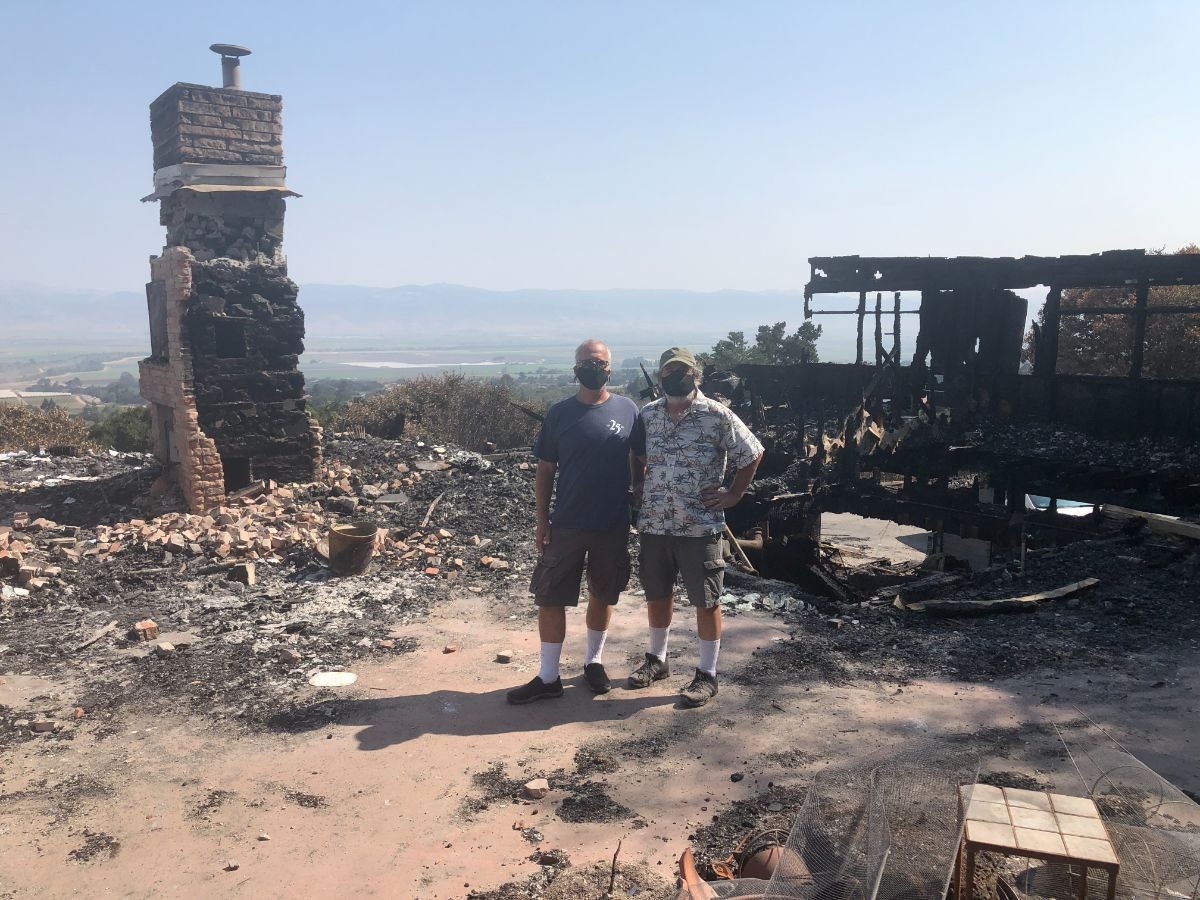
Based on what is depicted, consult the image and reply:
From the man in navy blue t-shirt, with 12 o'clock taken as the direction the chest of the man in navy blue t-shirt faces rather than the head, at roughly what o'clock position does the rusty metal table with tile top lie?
The rusty metal table with tile top is roughly at 11 o'clock from the man in navy blue t-shirt.

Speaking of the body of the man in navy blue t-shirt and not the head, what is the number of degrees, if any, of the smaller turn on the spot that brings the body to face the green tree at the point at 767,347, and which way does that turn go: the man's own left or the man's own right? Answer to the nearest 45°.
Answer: approximately 180°

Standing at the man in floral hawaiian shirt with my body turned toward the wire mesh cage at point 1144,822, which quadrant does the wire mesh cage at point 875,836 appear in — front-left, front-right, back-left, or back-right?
front-right

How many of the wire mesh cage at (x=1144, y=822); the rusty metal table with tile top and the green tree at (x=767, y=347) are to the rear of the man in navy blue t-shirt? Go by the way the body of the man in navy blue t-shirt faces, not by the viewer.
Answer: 1

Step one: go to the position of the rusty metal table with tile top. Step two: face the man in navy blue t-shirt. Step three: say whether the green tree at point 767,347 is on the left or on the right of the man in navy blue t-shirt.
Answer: right

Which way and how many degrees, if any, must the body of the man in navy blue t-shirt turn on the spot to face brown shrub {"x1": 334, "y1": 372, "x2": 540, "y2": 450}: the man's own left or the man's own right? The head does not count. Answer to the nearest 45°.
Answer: approximately 180°

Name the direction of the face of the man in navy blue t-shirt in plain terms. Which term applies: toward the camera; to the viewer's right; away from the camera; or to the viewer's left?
toward the camera

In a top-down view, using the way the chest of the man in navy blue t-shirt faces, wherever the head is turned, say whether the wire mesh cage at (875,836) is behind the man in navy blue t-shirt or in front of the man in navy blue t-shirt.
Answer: in front

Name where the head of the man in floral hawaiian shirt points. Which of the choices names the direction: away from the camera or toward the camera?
toward the camera

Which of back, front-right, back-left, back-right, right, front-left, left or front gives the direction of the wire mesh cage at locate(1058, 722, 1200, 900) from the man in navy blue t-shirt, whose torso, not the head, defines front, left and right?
front-left

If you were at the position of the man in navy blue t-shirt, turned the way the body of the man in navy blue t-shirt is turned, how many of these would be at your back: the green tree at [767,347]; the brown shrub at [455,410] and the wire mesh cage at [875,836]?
2

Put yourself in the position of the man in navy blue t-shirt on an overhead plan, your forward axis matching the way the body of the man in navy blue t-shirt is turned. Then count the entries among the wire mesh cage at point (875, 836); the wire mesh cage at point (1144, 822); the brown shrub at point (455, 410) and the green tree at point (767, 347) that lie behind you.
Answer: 2

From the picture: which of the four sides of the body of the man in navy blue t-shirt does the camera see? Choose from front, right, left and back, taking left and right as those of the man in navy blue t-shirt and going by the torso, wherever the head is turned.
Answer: front

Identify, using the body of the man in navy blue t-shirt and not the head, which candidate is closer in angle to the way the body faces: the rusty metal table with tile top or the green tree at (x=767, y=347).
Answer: the rusty metal table with tile top
